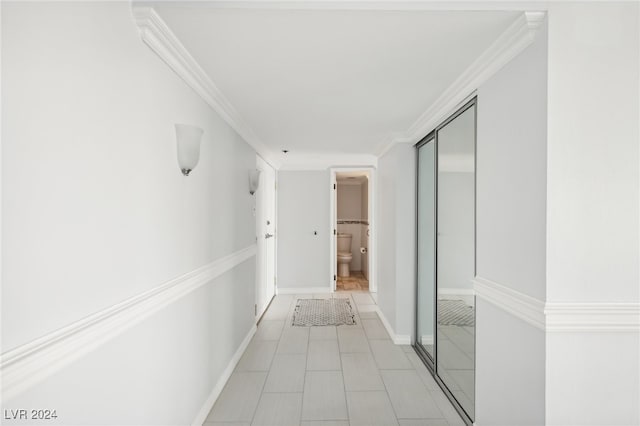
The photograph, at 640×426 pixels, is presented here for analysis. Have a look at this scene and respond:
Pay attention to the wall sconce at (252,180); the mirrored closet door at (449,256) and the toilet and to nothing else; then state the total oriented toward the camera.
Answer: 1

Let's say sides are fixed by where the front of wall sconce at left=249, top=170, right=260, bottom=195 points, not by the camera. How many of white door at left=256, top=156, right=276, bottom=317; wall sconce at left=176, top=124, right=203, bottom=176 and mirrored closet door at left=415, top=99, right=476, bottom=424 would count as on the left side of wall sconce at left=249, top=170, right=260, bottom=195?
1

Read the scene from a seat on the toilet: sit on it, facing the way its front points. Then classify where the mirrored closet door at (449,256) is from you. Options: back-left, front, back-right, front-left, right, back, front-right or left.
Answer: front

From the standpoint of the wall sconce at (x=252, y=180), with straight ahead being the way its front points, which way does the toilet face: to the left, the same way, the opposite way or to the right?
to the right

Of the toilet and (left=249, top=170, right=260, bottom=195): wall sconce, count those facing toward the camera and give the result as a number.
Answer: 1

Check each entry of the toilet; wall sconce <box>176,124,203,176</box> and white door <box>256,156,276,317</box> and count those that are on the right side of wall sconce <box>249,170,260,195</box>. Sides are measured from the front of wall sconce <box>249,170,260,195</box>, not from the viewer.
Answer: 1

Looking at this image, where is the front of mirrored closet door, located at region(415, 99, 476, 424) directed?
to the viewer's left

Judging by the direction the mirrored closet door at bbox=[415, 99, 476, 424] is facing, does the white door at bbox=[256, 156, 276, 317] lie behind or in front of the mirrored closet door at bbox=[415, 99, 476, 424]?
in front

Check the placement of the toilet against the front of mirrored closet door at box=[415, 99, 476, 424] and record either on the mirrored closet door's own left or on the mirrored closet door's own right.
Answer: on the mirrored closet door's own right

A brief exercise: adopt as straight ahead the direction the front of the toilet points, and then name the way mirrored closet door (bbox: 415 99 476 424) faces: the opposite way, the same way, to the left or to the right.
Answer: to the right

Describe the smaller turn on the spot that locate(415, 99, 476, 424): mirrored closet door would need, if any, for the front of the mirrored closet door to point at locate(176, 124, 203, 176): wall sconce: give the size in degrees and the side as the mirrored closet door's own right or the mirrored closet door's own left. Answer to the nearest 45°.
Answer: approximately 45° to the mirrored closet door's own left

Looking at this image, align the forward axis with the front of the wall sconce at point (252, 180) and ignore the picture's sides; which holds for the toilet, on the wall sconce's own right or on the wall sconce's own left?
on the wall sconce's own left

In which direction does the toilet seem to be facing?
toward the camera

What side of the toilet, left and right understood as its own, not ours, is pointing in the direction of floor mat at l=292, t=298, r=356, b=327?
front

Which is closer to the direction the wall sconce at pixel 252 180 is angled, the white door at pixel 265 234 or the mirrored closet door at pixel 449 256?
the mirrored closet door

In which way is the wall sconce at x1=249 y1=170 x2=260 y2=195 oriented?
to the viewer's right
